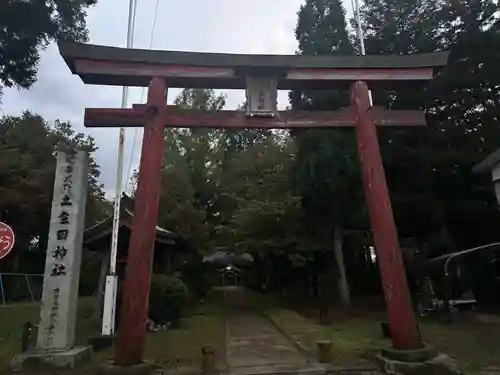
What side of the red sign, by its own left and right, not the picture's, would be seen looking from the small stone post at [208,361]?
left

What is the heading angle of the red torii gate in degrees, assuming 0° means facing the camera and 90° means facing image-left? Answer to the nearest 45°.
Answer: approximately 0°

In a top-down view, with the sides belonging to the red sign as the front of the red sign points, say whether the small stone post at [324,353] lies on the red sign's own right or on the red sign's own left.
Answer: on the red sign's own left

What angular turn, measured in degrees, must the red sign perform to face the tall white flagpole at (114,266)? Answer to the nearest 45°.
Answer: approximately 135° to its left

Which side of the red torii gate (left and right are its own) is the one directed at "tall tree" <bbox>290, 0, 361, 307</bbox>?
back

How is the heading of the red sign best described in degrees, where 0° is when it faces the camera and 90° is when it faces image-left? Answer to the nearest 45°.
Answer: approximately 0°

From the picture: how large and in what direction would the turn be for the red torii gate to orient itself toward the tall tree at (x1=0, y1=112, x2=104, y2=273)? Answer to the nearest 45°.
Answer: approximately 135° to its right

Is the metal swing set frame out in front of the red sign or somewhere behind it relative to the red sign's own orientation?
behind

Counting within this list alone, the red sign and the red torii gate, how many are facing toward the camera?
2

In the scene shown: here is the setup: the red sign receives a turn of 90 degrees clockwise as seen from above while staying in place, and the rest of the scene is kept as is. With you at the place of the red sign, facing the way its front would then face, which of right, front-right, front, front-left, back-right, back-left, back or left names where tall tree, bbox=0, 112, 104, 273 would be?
right

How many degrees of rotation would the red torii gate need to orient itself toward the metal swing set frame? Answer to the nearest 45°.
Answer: approximately 135° to its right

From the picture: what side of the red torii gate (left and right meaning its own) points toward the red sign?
right
